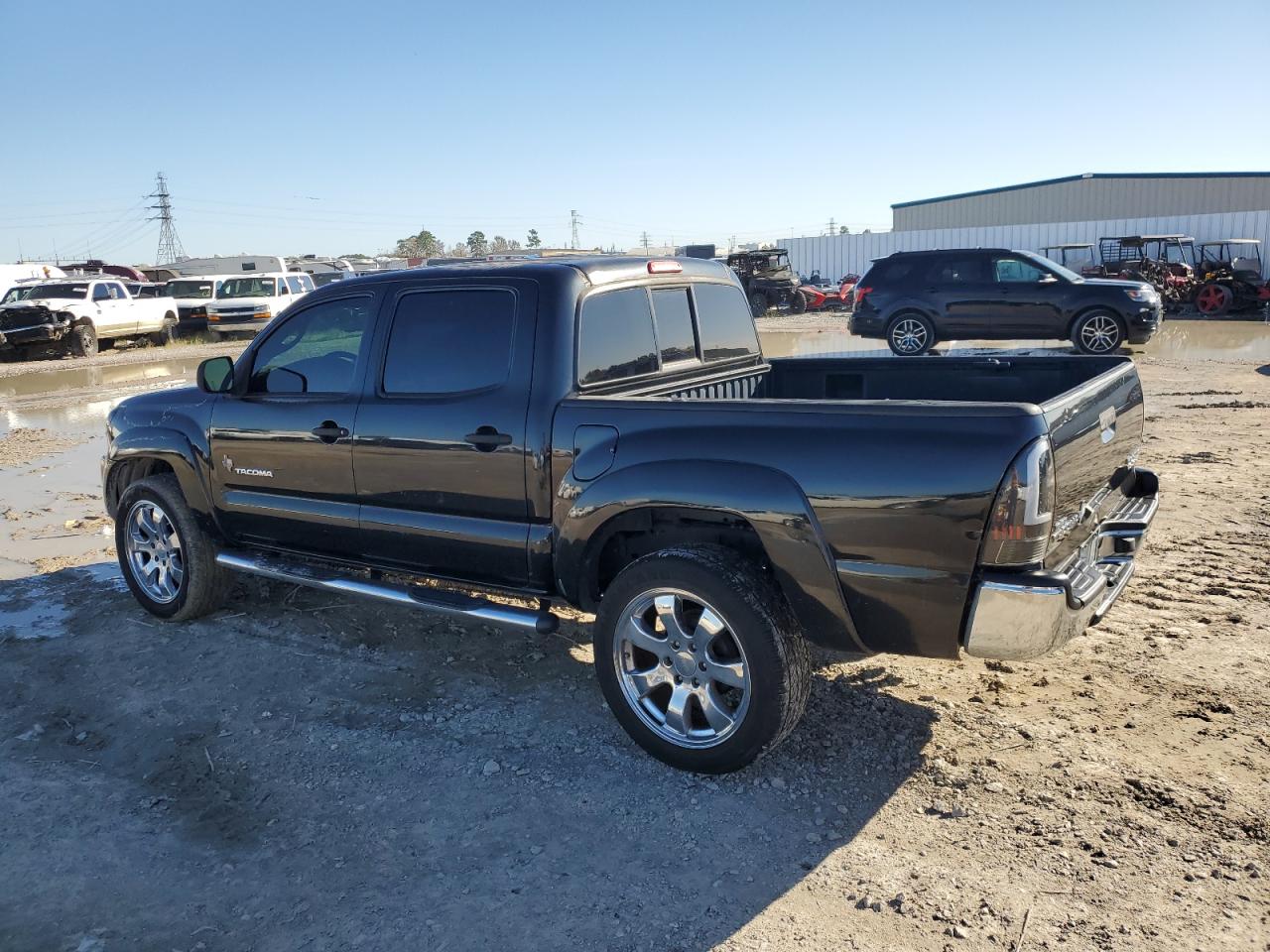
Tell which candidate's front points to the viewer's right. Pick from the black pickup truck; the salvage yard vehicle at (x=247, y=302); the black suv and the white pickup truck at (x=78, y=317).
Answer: the black suv

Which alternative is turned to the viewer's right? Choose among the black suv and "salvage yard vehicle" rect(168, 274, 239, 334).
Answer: the black suv

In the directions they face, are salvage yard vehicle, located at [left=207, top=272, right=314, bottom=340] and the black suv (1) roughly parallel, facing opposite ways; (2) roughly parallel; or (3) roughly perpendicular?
roughly perpendicular

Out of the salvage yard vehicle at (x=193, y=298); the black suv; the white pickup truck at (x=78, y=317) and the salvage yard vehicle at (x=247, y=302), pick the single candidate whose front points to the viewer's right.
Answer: the black suv

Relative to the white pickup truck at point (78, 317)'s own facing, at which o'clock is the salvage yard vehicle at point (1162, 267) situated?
The salvage yard vehicle is roughly at 8 o'clock from the white pickup truck.

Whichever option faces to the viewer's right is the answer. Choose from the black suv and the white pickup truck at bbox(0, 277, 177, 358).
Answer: the black suv

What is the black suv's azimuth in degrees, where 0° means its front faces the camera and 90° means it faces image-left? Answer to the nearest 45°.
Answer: approximately 270°

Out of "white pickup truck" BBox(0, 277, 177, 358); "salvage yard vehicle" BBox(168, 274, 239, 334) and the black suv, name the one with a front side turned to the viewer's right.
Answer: the black suv

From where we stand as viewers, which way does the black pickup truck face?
facing away from the viewer and to the left of the viewer

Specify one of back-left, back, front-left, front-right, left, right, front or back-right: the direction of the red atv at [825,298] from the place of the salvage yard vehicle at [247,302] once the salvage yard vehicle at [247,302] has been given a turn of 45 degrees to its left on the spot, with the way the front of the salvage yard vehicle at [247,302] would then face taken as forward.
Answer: left

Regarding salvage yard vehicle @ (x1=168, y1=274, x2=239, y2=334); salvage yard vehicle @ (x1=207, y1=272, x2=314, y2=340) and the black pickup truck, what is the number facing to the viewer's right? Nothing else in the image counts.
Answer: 0

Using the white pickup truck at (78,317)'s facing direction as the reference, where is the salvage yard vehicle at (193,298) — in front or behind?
behind

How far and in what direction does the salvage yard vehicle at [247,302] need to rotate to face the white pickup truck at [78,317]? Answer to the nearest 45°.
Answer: approximately 45° to its right
